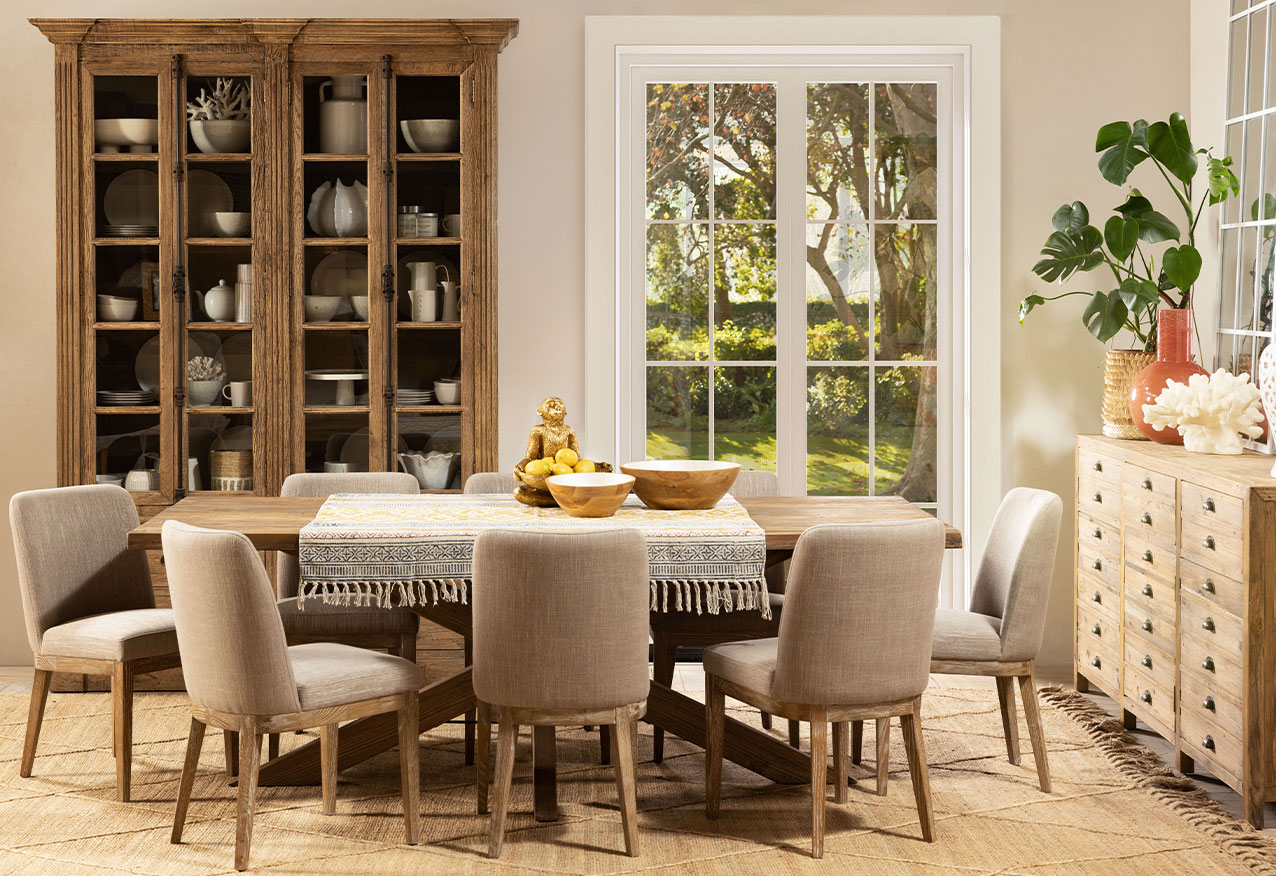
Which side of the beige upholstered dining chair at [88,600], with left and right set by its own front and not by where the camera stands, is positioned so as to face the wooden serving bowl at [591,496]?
front

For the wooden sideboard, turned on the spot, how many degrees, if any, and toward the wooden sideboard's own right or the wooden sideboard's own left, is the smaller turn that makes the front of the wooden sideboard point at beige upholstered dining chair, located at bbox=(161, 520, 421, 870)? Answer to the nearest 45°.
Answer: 0° — it already faces it

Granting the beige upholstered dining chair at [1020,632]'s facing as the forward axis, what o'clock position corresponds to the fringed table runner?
The fringed table runner is roughly at 11 o'clock from the beige upholstered dining chair.

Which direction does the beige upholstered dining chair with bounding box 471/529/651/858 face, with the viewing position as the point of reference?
facing away from the viewer

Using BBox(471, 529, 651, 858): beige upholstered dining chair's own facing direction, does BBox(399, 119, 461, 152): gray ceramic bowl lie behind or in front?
in front

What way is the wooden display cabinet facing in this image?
toward the camera

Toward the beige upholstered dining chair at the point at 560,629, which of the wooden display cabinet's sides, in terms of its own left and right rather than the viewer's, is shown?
front

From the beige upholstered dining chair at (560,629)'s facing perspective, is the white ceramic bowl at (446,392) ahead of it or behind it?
ahead

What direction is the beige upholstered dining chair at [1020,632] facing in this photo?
to the viewer's left

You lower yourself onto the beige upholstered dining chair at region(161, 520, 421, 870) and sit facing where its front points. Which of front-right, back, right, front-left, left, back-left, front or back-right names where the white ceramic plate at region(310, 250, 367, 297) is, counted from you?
front-left

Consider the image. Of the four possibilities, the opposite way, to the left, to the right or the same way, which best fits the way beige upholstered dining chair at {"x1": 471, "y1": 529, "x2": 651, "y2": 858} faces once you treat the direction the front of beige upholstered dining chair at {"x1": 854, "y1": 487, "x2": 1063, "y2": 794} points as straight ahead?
to the right
